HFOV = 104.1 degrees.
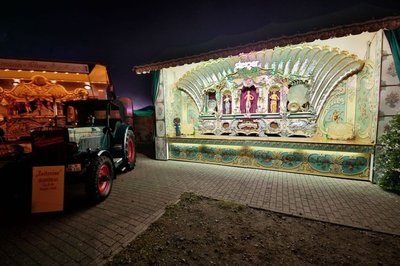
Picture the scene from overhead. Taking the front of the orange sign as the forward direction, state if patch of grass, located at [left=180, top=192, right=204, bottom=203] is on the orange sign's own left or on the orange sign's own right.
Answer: on the orange sign's own left

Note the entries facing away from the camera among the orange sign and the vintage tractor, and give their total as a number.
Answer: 0

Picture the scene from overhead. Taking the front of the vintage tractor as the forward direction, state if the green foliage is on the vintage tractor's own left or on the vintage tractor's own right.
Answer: on the vintage tractor's own left

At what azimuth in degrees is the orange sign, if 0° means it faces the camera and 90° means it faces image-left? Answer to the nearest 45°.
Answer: approximately 0°

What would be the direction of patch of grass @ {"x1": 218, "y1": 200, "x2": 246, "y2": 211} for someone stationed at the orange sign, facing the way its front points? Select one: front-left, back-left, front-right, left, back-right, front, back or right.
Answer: front-left

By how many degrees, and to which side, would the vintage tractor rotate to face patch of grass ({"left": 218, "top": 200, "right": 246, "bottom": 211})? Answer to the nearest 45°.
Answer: approximately 90° to its left
